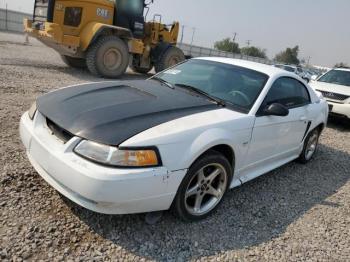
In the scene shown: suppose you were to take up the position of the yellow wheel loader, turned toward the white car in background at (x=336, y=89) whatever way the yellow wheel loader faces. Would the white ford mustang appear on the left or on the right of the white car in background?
right

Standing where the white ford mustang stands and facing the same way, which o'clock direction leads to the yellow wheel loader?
The yellow wheel loader is roughly at 4 o'clock from the white ford mustang.

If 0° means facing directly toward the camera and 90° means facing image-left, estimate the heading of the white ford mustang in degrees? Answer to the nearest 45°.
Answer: approximately 45°

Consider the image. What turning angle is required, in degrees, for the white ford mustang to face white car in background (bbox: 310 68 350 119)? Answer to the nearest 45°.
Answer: approximately 180°

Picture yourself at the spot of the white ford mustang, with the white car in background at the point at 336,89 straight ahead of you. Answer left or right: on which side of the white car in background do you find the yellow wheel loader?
left
